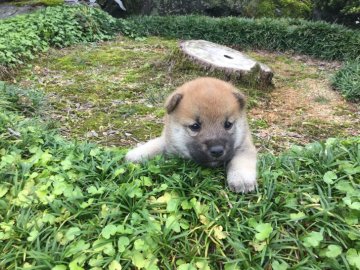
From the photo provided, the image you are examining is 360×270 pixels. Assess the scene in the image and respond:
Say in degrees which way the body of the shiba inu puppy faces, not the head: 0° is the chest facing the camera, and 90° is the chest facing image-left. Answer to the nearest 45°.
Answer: approximately 0°

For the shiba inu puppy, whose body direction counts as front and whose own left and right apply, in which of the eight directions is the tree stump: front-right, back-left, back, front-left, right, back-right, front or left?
back
